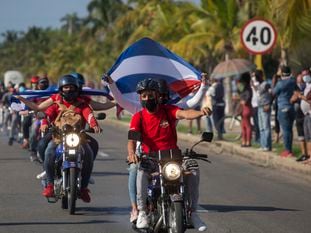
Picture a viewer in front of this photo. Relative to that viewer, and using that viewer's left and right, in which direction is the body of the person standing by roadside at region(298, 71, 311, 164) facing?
facing to the left of the viewer

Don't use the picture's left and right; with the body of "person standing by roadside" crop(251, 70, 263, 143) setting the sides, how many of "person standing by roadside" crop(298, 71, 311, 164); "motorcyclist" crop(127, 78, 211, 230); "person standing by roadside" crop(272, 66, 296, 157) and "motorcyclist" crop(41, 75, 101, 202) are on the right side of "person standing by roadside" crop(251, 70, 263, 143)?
0

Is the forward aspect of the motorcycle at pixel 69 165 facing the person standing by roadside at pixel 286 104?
no

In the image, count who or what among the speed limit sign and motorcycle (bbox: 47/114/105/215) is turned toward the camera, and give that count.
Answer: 2

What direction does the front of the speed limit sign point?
toward the camera

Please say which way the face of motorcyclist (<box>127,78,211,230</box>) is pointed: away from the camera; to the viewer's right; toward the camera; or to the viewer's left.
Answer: toward the camera

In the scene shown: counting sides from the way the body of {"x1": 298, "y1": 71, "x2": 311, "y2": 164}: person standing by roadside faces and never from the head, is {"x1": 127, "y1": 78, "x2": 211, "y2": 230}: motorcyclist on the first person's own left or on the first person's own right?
on the first person's own left

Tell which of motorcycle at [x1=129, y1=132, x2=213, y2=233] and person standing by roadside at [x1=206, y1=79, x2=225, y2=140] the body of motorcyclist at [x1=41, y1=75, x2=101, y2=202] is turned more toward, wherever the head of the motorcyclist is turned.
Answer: the motorcycle

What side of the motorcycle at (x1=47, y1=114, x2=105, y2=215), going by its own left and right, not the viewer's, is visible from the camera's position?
front

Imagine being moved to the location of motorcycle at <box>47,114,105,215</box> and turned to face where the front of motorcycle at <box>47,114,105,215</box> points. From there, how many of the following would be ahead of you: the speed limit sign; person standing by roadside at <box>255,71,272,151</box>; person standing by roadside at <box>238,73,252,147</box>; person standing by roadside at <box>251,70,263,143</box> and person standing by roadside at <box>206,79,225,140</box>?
0

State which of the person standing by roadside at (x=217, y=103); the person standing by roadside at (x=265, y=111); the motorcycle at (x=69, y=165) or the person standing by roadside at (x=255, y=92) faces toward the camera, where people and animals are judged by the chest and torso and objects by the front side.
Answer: the motorcycle

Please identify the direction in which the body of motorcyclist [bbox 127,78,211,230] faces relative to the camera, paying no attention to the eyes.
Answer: toward the camera

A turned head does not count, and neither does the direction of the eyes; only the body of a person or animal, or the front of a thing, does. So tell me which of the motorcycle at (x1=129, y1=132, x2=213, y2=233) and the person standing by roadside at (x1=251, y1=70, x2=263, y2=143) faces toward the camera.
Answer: the motorcycle

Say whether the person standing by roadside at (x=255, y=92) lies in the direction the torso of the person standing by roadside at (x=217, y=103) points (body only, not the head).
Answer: no

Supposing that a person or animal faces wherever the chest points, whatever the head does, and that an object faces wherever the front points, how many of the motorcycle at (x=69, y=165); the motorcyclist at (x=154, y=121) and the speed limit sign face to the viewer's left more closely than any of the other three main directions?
0

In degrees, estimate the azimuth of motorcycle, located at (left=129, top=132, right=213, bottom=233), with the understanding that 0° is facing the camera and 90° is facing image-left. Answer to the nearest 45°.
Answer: approximately 0°

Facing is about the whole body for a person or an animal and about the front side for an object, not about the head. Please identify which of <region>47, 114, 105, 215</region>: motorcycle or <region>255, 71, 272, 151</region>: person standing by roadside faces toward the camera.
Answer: the motorcycle

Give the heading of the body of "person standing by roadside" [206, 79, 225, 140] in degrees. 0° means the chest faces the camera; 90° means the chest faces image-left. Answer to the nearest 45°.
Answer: approximately 90°
